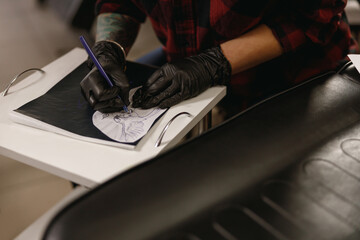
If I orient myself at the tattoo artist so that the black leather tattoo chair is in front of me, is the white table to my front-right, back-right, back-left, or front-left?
front-right

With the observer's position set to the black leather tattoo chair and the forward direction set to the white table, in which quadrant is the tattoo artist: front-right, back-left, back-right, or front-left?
front-right

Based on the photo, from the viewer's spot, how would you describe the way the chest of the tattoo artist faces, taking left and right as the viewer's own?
facing the viewer and to the left of the viewer
